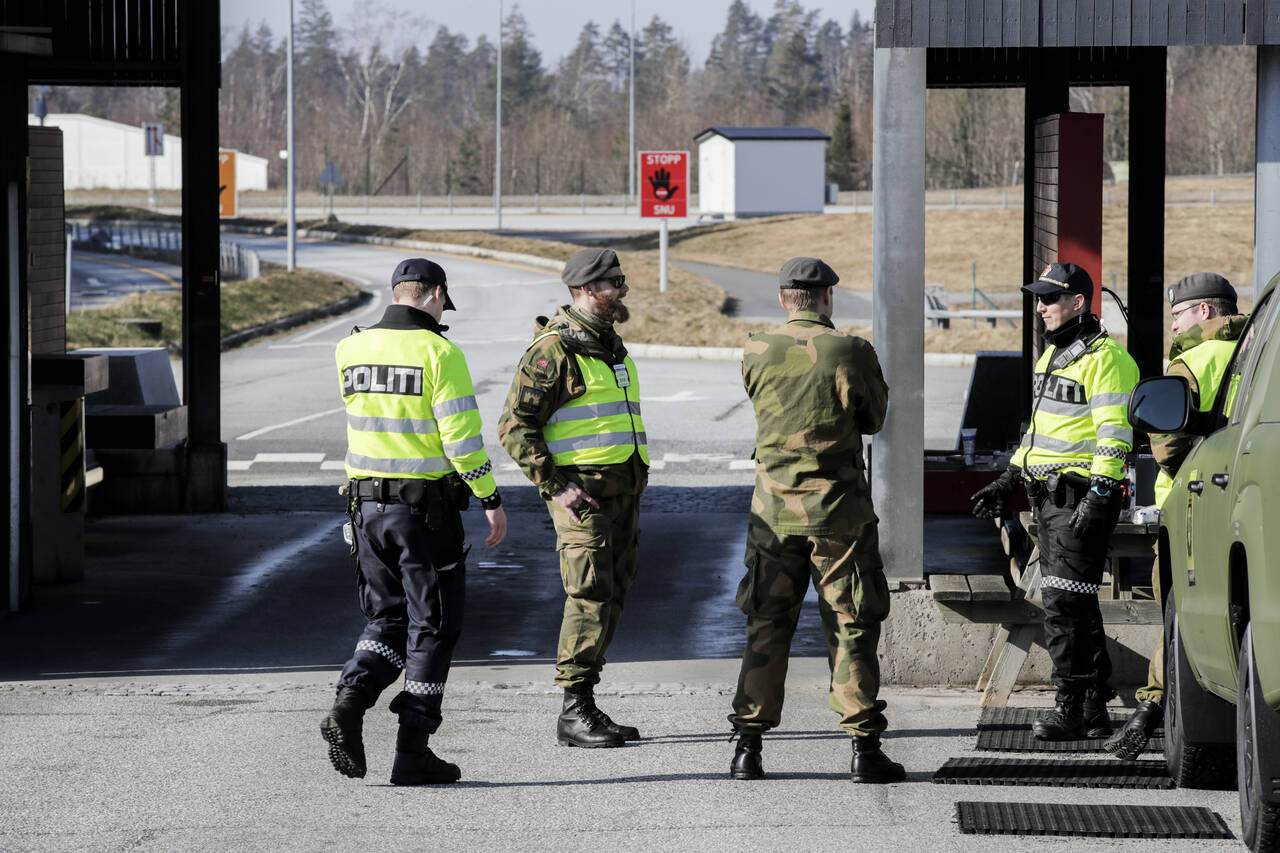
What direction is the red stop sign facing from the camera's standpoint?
toward the camera

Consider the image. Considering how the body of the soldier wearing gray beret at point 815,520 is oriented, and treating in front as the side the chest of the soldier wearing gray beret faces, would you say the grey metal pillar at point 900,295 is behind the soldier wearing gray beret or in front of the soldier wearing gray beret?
in front

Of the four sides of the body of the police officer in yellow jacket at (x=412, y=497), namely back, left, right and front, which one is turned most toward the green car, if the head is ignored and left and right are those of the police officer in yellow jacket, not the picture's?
right

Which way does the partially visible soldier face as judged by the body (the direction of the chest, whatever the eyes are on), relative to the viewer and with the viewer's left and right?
facing to the left of the viewer

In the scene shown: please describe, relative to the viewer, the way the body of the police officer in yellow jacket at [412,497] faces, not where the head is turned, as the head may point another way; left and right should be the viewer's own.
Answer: facing away from the viewer and to the right of the viewer

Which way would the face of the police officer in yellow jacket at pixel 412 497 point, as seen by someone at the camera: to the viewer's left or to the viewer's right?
to the viewer's right

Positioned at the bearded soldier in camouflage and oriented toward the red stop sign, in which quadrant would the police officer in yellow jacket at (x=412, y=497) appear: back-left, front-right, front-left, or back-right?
back-left

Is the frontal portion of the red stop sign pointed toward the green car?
yes

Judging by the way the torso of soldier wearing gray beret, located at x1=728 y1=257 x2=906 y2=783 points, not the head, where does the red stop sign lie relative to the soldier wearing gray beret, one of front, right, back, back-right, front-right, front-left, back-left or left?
front

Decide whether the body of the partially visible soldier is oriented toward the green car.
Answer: no

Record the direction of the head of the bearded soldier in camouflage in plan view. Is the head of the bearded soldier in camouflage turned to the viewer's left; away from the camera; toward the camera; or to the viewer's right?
to the viewer's right

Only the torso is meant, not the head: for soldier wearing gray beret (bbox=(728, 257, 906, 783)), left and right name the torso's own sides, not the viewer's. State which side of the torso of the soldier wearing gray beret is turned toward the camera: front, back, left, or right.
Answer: back

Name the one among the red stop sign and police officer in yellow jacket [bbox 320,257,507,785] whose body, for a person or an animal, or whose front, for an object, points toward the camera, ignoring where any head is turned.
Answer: the red stop sign

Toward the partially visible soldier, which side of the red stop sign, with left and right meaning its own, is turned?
front
